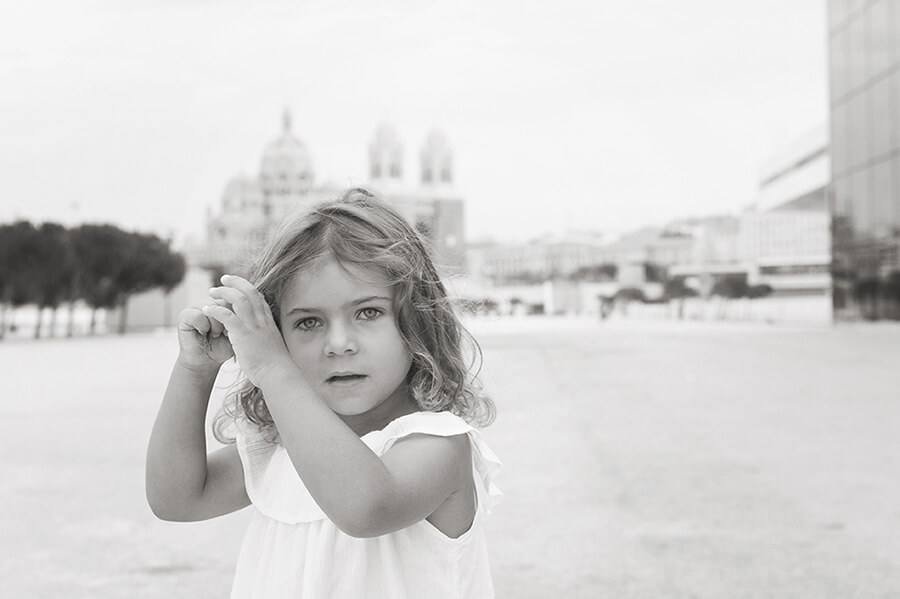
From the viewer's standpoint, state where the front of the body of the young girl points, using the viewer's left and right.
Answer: facing the viewer and to the left of the viewer

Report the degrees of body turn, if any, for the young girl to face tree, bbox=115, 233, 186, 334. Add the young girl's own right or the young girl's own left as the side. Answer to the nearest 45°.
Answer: approximately 135° to the young girl's own right

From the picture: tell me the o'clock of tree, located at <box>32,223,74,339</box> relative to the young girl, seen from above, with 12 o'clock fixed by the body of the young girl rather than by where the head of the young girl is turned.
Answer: The tree is roughly at 4 o'clock from the young girl.

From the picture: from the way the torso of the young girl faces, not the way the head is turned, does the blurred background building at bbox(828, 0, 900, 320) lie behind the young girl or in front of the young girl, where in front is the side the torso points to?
behind

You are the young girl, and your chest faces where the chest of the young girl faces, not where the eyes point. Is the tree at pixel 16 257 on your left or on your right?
on your right

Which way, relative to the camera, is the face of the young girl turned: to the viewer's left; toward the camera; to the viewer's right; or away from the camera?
toward the camera

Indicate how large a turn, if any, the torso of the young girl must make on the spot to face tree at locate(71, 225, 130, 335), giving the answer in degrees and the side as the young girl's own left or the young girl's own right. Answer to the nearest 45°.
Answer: approximately 135° to the young girl's own right
